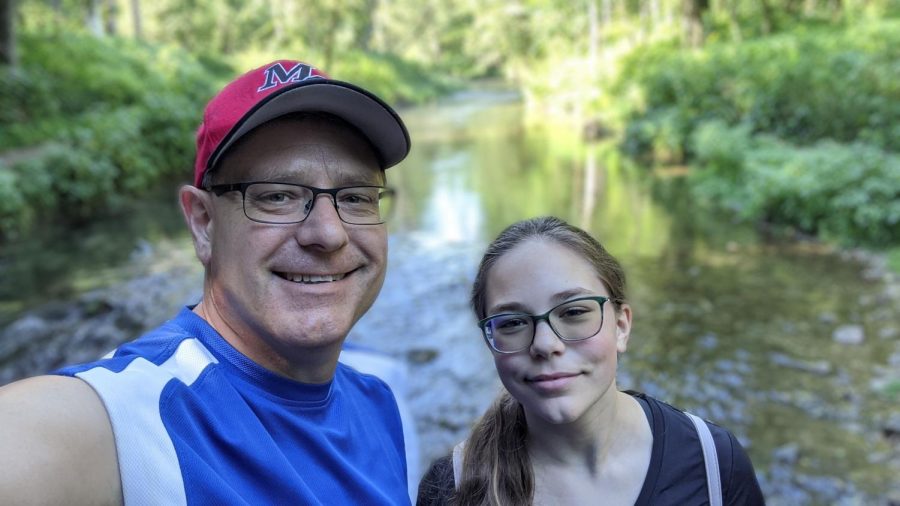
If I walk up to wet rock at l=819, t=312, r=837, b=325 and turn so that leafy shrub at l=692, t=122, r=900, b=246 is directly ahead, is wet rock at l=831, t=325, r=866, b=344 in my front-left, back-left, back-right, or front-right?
back-right

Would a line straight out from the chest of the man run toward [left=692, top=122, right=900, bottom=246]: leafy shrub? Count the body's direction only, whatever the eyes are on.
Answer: no

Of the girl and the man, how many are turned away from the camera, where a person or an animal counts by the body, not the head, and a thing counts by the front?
0

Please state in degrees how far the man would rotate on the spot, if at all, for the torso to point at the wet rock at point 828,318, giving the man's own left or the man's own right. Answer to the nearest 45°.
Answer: approximately 90° to the man's own left

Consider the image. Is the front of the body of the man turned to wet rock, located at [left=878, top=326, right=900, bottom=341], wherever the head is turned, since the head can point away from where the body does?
no

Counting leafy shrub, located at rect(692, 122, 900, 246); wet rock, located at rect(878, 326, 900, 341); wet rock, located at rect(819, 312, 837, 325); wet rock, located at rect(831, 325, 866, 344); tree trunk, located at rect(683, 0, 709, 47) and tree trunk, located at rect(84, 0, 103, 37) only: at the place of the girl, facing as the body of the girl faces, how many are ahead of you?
0

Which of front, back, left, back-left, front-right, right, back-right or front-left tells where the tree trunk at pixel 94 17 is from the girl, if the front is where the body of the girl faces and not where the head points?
back-right

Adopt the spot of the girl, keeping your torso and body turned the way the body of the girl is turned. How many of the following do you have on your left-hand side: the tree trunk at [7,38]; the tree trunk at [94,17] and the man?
0

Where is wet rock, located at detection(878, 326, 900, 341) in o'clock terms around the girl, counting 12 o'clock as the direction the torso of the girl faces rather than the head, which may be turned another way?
The wet rock is roughly at 7 o'clock from the girl.

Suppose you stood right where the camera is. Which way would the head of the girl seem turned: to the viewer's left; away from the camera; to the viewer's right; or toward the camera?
toward the camera

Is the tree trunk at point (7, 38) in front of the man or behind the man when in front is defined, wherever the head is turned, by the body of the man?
behind

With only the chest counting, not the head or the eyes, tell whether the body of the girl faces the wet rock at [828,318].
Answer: no

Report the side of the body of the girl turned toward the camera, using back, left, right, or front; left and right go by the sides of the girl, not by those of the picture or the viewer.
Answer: front

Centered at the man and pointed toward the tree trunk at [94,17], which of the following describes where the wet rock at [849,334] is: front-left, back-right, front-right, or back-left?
front-right

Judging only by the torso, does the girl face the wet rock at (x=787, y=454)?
no
